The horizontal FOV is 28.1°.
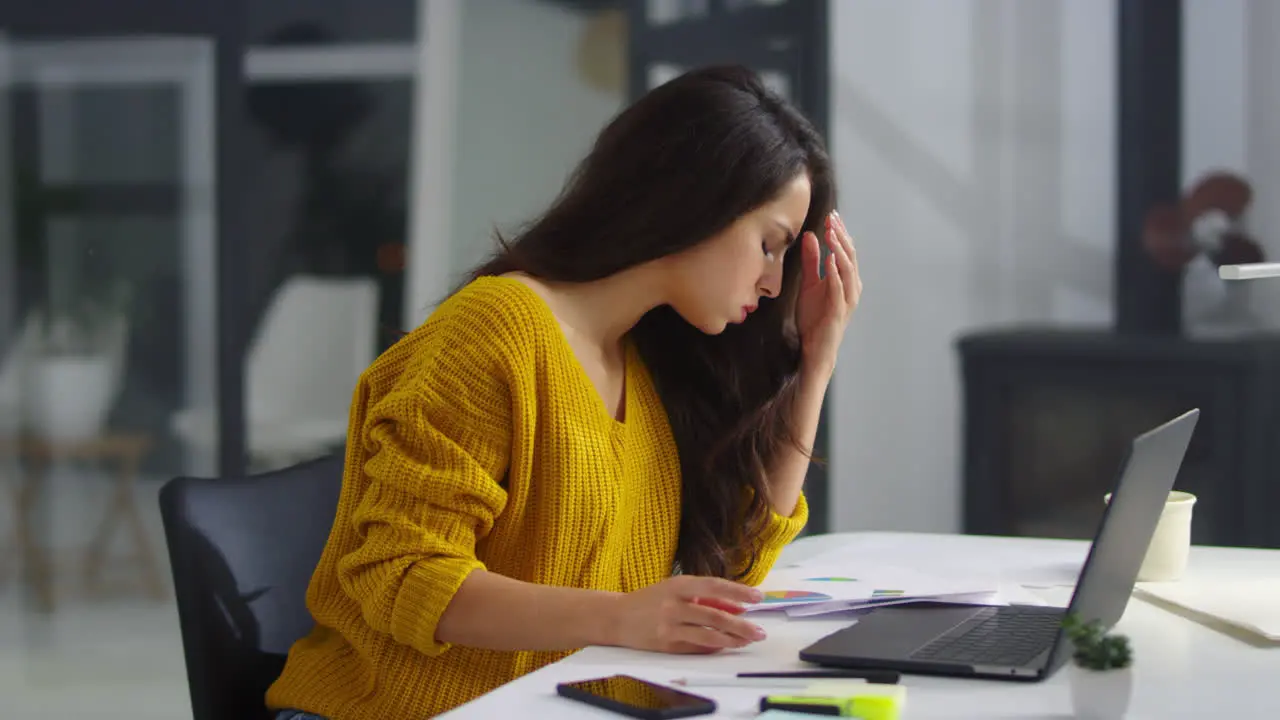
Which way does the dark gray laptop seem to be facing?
to the viewer's left

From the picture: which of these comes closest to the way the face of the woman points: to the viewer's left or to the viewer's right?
to the viewer's right

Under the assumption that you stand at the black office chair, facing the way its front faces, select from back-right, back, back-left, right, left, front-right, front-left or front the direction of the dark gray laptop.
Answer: front

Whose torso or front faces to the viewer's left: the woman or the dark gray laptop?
the dark gray laptop

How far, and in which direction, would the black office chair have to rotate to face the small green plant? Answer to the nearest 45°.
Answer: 0° — it already faces it

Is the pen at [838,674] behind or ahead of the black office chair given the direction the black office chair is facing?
ahead

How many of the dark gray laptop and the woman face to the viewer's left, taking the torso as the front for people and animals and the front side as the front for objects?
1

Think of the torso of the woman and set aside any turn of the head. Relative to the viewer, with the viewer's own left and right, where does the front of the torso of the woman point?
facing the viewer and to the right of the viewer
